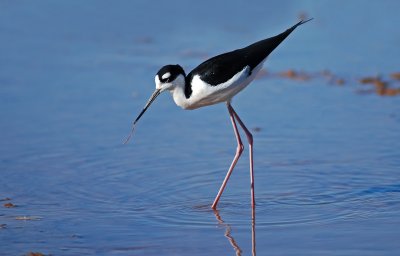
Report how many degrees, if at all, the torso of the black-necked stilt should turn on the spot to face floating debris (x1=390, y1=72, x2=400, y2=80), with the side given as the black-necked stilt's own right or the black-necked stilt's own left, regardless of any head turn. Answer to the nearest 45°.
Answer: approximately 135° to the black-necked stilt's own right

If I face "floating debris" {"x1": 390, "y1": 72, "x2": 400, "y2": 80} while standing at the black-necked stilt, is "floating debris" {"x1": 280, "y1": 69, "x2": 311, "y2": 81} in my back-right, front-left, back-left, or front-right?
front-left

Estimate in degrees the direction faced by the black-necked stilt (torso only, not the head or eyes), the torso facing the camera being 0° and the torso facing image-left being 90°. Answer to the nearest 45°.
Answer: approximately 90°
